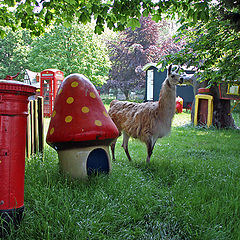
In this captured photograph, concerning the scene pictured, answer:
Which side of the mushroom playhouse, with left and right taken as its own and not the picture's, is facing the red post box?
right

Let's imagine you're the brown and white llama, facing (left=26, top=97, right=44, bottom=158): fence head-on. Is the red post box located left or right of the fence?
left

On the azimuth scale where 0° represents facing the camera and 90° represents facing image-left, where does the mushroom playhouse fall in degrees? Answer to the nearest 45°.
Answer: approximately 315°

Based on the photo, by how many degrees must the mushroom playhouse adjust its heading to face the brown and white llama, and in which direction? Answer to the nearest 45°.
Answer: approximately 90° to its left

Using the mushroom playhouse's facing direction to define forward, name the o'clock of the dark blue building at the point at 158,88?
The dark blue building is roughly at 8 o'clock from the mushroom playhouse.
